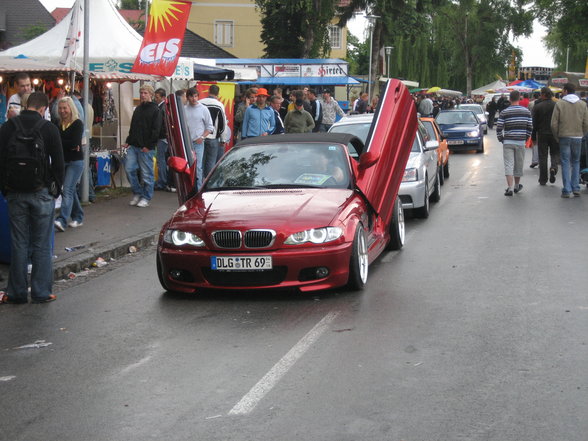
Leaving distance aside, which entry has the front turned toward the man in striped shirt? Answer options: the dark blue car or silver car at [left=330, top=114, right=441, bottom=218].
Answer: the dark blue car

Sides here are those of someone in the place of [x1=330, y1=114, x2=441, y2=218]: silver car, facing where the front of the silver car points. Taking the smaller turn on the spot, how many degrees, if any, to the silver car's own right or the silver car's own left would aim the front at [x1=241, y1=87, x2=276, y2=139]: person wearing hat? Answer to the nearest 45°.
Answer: approximately 135° to the silver car's own right

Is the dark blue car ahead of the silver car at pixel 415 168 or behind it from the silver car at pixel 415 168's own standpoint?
behind

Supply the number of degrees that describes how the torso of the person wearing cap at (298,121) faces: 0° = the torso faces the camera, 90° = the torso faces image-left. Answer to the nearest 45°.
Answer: approximately 0°
